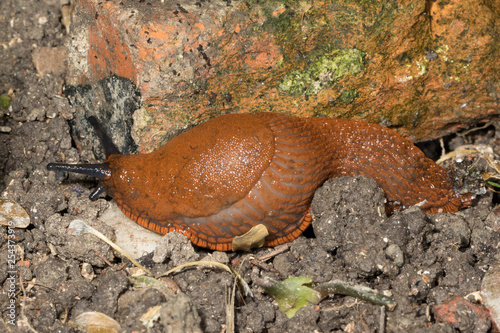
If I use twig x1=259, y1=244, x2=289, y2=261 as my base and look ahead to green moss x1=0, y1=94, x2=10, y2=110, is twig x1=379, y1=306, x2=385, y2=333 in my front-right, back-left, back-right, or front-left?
back-left

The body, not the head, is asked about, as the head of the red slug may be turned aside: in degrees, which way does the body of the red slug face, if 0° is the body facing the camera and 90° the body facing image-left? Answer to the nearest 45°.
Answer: approximately 90°

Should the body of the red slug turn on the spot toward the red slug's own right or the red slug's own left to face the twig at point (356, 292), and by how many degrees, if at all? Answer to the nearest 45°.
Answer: approximately 135° to the red slug's own left

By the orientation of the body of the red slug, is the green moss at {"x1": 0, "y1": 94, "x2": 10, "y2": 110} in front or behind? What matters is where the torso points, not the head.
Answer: in front

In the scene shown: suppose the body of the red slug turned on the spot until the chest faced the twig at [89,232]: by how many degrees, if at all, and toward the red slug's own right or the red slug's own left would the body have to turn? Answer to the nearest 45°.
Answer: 0° — it already faces it

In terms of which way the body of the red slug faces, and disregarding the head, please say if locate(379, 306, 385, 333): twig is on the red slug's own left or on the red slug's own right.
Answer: on the red slug's own left
